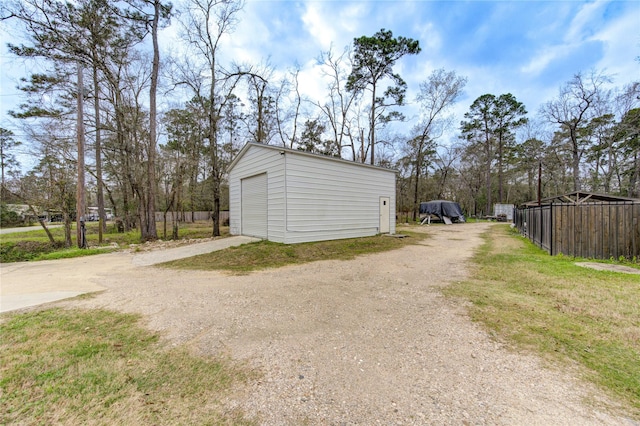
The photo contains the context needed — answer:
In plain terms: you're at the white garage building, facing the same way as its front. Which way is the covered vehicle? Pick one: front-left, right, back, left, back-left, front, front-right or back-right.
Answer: back

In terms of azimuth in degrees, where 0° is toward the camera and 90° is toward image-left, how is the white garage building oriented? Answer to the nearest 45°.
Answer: approximately 45°
